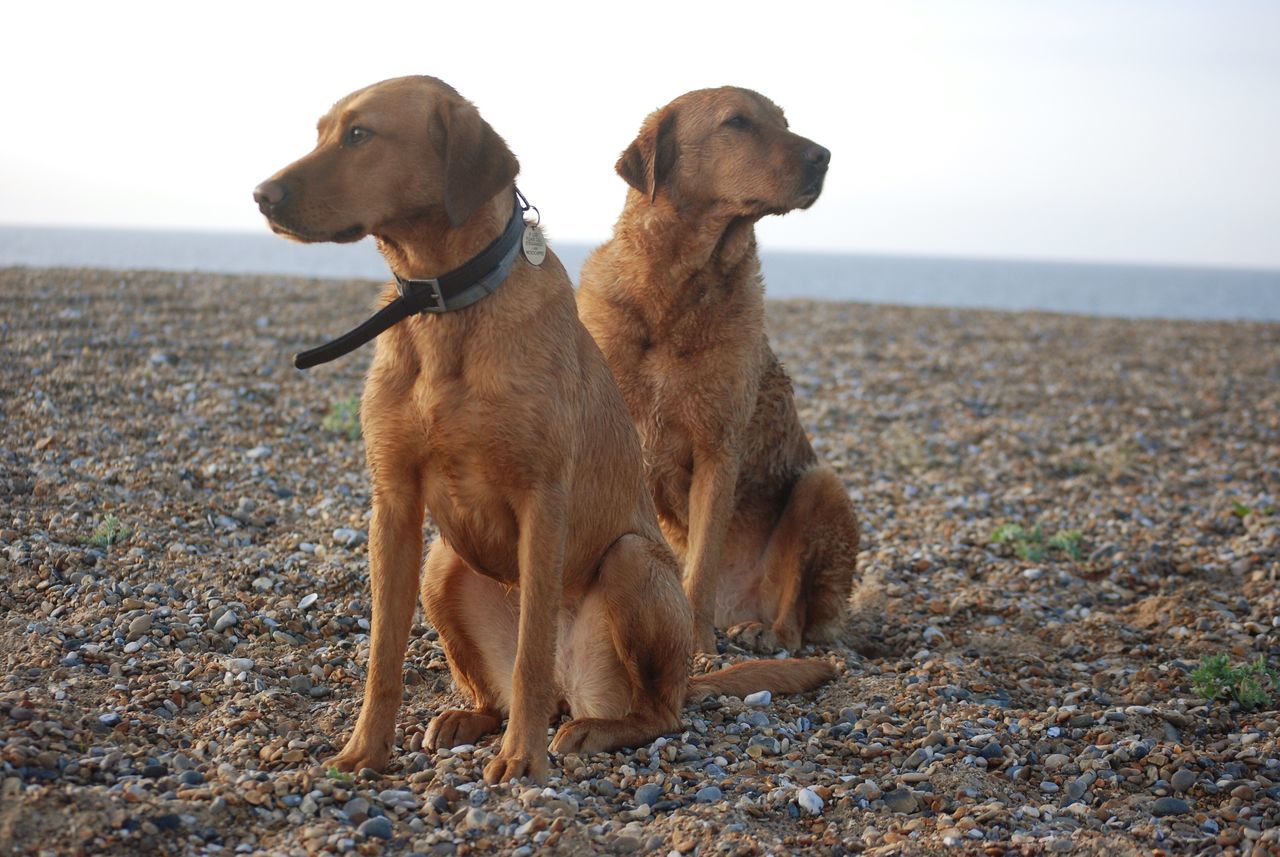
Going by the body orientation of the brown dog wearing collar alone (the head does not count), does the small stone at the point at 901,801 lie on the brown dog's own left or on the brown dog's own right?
on the brown dog's own left

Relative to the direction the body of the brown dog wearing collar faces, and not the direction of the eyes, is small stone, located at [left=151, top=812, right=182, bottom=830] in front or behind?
in front

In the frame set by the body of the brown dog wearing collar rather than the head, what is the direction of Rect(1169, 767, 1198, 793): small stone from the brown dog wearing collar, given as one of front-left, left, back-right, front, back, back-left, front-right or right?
back-left

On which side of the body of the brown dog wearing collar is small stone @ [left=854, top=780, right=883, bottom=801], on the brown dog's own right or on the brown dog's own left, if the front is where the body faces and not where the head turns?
on the brown dog's own left

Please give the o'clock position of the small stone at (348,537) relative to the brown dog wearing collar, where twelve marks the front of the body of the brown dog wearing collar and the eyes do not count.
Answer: The small stone is roughly at 4 o'clock from the brown dog wearing collar.

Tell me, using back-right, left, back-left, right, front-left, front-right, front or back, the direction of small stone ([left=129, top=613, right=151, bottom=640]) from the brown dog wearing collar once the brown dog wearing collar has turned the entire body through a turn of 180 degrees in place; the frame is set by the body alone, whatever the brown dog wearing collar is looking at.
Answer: left

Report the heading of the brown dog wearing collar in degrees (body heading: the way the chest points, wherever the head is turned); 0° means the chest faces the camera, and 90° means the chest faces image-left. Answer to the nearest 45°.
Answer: approximately 45°
